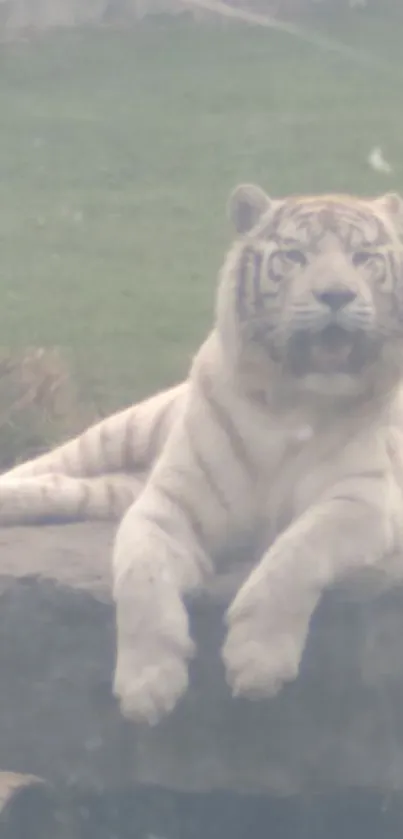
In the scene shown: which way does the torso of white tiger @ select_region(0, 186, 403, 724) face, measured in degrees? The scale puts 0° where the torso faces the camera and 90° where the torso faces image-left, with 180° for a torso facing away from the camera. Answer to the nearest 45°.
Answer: approximately 0°

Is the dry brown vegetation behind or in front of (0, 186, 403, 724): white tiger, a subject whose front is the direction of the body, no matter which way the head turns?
behind
